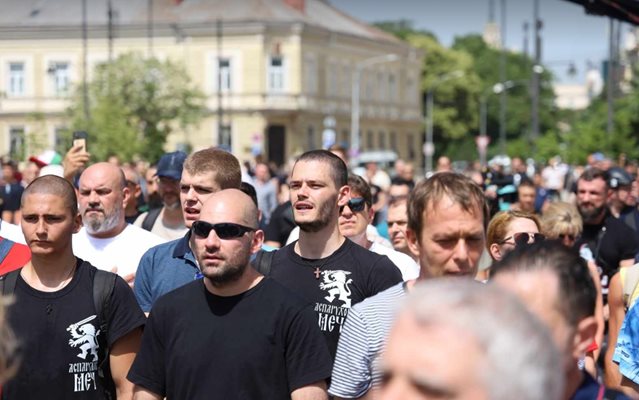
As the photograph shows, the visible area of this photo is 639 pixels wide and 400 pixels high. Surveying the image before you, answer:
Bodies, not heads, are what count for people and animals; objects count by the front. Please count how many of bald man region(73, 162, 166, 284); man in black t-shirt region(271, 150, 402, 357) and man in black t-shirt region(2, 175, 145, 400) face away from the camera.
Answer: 0

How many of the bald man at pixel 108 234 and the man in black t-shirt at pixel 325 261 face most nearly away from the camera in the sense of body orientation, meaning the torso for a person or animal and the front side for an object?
0

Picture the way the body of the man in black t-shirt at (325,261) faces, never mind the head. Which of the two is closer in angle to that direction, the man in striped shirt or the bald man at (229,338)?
the bald man

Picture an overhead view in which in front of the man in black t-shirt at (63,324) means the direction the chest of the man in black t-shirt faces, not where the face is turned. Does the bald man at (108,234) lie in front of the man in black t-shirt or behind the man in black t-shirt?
behind

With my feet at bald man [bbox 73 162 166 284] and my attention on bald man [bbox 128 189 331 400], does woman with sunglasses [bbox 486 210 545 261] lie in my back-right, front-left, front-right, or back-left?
front-left

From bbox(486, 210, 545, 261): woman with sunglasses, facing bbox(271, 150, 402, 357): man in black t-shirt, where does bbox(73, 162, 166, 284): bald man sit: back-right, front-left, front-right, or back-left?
front-right

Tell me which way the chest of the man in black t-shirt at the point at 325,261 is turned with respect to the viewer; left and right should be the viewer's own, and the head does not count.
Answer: facing the viewer and to the left of the viewer

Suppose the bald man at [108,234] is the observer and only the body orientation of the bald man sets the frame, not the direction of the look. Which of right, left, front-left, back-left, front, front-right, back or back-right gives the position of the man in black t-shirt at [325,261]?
left

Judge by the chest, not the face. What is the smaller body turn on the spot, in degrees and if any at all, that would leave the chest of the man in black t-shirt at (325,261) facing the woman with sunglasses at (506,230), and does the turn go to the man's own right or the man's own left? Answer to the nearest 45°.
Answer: approximately 180°

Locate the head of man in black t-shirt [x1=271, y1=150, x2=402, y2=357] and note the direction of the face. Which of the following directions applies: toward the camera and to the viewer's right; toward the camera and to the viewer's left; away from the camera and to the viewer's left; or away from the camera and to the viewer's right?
toward the camera and to the viewer's left

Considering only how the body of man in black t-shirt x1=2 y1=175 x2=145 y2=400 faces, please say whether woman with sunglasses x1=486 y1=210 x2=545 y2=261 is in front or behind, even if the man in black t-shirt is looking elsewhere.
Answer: behind

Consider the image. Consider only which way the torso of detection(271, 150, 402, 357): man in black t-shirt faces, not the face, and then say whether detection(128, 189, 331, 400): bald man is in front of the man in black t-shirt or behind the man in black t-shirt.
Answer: in front

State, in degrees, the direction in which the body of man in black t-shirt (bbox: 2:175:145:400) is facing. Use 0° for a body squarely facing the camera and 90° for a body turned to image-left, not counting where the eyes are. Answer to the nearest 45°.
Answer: approximately 45°

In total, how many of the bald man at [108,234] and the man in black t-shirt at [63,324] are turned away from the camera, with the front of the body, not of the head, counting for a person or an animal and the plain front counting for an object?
0
